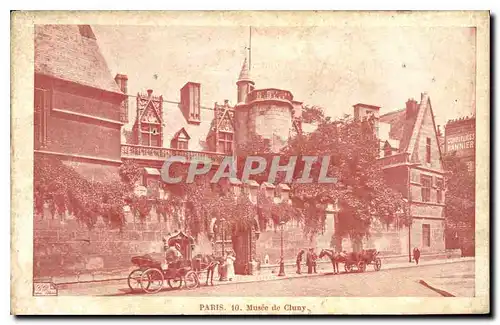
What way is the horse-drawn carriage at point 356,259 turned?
to the viewer's left

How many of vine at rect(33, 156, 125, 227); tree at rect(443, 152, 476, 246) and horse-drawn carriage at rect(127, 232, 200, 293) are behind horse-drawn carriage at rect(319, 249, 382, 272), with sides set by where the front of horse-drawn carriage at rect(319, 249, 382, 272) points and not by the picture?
1

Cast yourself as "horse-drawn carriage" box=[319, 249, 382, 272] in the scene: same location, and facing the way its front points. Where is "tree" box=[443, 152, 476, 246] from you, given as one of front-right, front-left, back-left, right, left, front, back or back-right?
back

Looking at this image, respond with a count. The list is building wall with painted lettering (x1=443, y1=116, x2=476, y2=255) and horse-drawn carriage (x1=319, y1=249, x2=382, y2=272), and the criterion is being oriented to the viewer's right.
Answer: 0

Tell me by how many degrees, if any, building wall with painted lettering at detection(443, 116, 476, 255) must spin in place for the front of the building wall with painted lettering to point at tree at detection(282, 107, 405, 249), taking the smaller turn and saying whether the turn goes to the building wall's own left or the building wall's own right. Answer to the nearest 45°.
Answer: approximately 45° to the building wall's own right

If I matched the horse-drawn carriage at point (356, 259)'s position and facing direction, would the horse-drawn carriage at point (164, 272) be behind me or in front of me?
in front

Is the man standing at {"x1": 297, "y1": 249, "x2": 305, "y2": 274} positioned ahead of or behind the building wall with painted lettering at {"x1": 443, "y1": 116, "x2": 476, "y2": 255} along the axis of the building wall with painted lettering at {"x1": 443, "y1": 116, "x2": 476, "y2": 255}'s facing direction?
ahead

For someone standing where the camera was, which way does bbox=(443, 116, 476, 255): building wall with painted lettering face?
facing the viewer and to the left of the viewer
